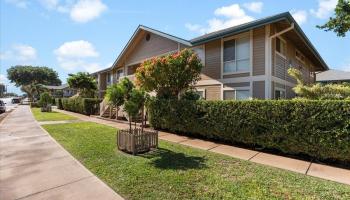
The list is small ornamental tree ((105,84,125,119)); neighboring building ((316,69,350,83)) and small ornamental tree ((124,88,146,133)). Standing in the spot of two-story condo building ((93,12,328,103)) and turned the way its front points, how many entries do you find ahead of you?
2

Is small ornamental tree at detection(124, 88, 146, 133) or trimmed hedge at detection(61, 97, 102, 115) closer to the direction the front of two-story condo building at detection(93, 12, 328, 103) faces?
the small ornamental tree

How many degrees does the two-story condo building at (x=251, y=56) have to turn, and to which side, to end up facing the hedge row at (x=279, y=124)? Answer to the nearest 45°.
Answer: approximately 45° to its left

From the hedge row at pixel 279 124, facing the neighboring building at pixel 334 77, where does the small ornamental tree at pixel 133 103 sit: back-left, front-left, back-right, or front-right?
back-left

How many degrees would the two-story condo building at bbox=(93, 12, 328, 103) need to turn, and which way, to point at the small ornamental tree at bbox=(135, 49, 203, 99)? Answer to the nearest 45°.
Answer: approximately 45° to its right

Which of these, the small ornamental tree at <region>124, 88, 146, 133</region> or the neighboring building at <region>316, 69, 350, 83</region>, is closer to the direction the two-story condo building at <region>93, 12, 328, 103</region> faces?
the small ornamental tree

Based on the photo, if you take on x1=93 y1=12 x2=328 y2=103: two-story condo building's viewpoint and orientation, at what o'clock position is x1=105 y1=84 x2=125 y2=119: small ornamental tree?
The small ornamental tree is roughly at 12 o'clock from the two-story condo building.

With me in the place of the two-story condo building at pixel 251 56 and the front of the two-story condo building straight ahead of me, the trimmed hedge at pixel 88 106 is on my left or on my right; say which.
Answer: on my right

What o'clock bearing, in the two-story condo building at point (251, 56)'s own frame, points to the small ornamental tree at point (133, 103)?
The small ornamental tree is roughly at 12 o'clock from the two-story condo building.

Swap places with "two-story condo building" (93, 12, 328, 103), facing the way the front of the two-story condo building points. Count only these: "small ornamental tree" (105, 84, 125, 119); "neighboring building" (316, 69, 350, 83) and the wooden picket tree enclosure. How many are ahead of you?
2

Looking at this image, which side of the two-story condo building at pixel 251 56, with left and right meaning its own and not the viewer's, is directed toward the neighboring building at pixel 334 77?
back

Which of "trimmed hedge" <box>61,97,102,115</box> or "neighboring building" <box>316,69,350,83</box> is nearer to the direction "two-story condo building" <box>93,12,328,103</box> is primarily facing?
the trimmed hedge

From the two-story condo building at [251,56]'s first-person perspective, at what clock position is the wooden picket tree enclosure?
The wooden picket tree enclosure is roughly at 12 o'clock from the two-story condo building.

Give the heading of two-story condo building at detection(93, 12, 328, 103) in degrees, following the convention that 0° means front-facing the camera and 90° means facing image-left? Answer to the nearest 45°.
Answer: approximately 45°
